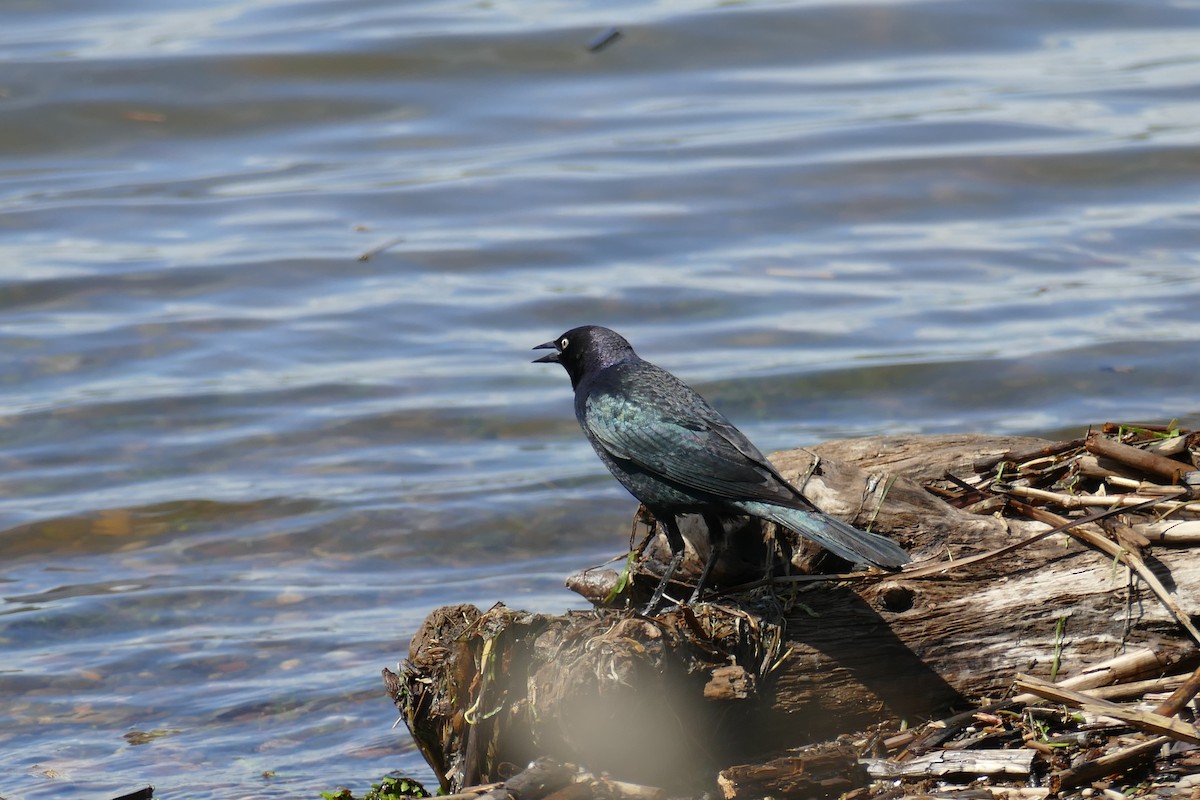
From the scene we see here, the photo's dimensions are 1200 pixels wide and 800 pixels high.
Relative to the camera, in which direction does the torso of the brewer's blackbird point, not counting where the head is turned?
to the viewer's left
